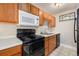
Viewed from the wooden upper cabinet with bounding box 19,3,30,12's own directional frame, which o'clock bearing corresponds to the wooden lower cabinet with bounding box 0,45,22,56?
The wooden lower cabinet is roughly at 2 o'clock from the wooden upper cabinet.

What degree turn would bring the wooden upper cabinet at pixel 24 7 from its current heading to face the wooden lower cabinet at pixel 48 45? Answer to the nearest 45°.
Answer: approximately 90° to its left

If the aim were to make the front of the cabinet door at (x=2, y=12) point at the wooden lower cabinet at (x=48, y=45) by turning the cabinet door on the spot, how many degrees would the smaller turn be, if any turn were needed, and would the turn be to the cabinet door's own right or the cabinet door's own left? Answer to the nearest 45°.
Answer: approximately 90° to the cabinet door's own left

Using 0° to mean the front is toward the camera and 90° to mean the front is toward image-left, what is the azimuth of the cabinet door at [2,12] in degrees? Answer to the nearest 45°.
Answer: approximately 315°

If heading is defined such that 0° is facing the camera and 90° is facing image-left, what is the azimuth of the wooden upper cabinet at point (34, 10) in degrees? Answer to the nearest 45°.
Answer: approximately 315°

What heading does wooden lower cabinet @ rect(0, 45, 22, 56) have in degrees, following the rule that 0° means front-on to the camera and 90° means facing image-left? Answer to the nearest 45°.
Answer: approximately 315°

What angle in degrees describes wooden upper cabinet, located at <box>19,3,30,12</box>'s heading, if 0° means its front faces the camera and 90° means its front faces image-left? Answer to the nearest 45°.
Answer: approximately 315°

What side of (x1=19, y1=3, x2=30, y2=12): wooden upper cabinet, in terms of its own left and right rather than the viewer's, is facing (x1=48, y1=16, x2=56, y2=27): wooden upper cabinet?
left
